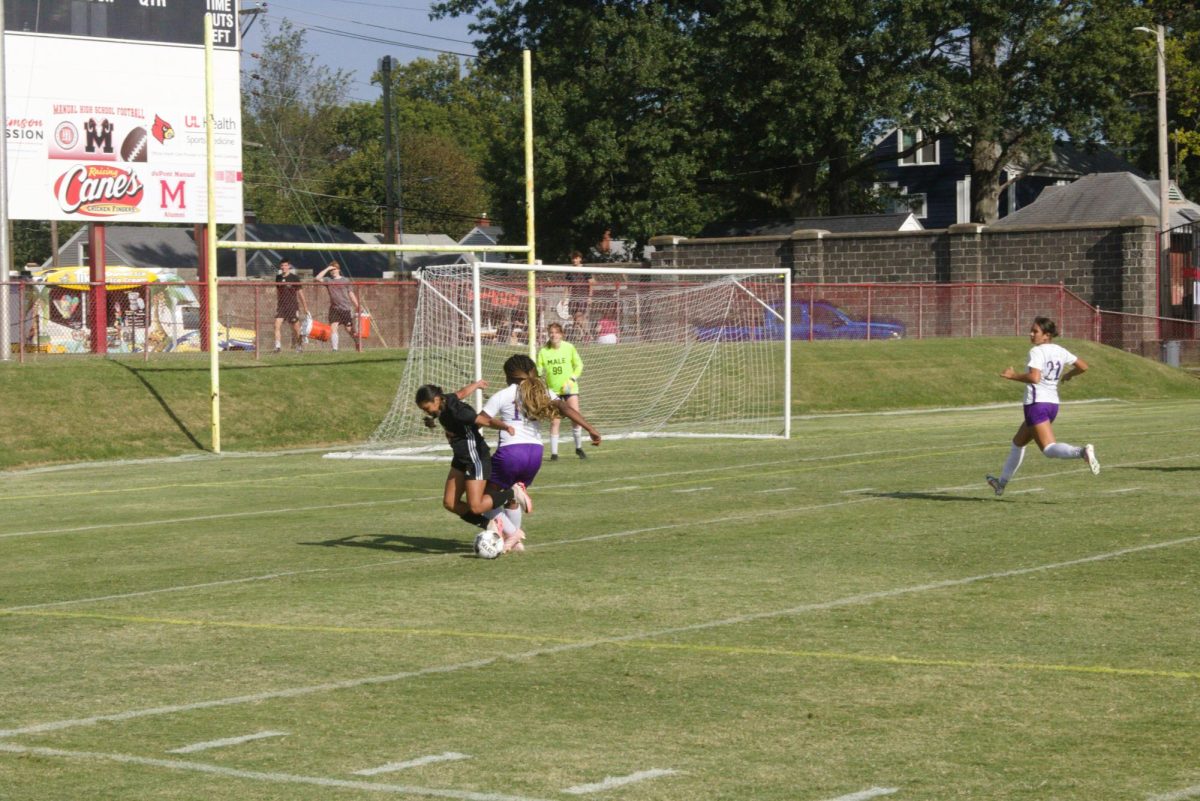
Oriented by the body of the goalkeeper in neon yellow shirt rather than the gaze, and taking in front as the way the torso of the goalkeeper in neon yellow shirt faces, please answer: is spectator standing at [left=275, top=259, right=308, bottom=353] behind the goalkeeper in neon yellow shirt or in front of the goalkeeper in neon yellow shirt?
behind

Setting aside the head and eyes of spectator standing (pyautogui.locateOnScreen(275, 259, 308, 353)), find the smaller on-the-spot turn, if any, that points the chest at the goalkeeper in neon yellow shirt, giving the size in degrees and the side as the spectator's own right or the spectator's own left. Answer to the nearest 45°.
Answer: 0° — they already face them

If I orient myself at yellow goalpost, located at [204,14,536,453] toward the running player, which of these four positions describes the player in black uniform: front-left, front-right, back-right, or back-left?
front-right

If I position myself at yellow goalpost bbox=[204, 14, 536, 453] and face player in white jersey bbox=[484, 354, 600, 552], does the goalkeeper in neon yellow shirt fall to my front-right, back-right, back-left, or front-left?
front-left

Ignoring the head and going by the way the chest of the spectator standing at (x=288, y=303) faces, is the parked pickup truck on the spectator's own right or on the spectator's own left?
on the spectator's own left

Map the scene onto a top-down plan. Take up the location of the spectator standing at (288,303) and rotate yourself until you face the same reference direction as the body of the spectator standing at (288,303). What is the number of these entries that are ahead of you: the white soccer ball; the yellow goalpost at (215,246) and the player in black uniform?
3

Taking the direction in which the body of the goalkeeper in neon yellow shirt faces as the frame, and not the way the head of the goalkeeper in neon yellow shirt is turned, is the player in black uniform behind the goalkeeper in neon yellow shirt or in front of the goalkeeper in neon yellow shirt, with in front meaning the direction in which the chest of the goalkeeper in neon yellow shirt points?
in front

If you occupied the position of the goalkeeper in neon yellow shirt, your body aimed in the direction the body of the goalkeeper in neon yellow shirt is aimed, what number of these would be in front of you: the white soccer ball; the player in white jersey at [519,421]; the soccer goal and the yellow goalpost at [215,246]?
2

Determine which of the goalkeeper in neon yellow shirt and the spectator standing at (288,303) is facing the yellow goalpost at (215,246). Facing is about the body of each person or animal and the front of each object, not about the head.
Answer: the spectator standing

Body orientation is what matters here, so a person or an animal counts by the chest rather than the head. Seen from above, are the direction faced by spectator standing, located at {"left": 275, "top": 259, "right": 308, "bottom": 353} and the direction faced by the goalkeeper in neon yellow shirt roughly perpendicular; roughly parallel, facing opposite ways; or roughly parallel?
roughly parallel

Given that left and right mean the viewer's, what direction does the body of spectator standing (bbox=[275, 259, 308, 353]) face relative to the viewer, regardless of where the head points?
facing the viewer

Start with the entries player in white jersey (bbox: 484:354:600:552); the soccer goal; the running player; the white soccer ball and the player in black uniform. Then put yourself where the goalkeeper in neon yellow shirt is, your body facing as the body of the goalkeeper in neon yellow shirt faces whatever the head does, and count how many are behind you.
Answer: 1

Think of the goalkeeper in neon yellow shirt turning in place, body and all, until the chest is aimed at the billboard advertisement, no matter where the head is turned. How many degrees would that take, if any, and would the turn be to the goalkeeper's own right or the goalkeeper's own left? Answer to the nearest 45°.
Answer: approximately 135° to the goalkeeper's own right

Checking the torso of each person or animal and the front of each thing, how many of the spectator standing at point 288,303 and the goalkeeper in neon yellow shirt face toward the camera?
2

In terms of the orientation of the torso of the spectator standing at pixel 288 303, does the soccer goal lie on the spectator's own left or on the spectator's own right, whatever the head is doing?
on the spectator's own left

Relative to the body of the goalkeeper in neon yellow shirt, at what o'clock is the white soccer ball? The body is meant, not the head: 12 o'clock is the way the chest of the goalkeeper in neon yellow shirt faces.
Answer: The white soccer ball is roughly at 12 o'clock from the goalkeeper in neon yellow shirt.

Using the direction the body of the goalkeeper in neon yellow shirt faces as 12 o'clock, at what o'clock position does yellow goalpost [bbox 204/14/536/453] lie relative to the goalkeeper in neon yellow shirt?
The yellow goalpost is roughly at 4 o'clock from the goalkeeper in neon yellow shirt.

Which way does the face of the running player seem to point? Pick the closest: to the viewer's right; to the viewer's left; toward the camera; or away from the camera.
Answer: to the viewer's left

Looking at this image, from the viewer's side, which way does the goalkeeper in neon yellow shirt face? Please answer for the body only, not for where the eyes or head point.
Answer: toward the camera
